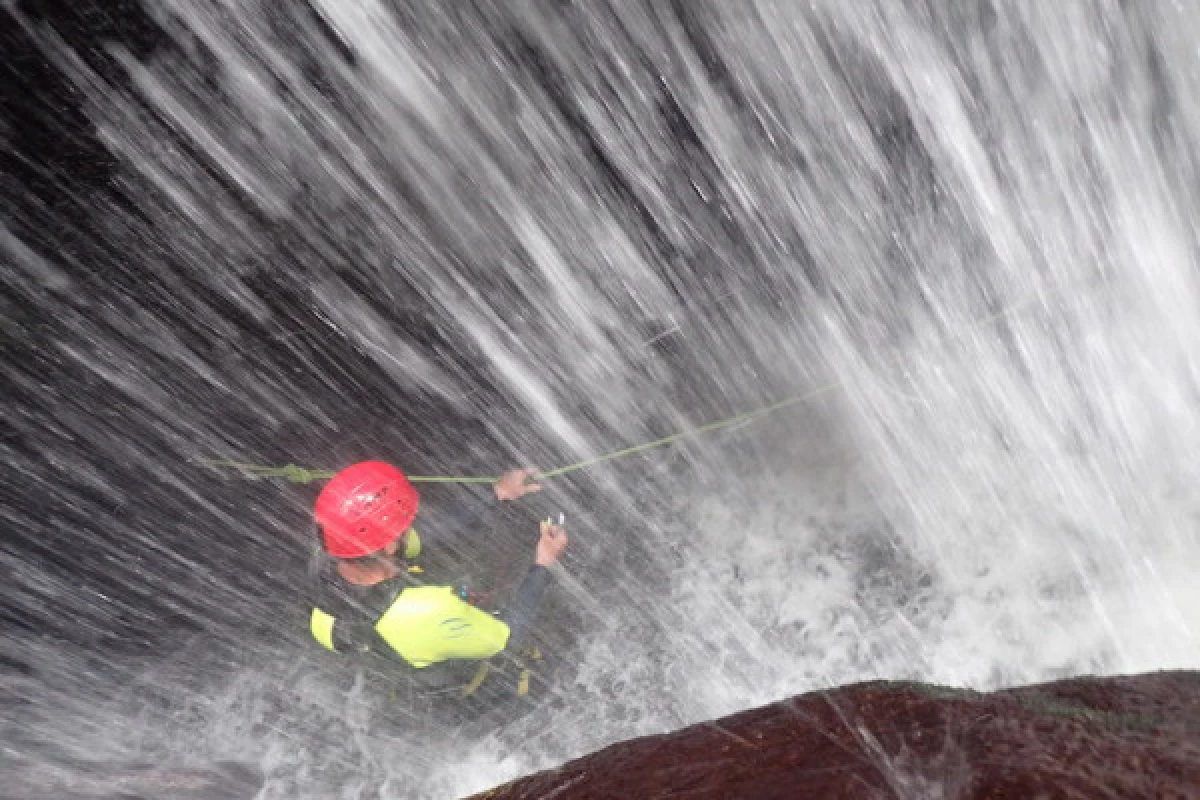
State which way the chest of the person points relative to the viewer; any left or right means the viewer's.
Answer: facing away from the viewer and to the right of the viewer
